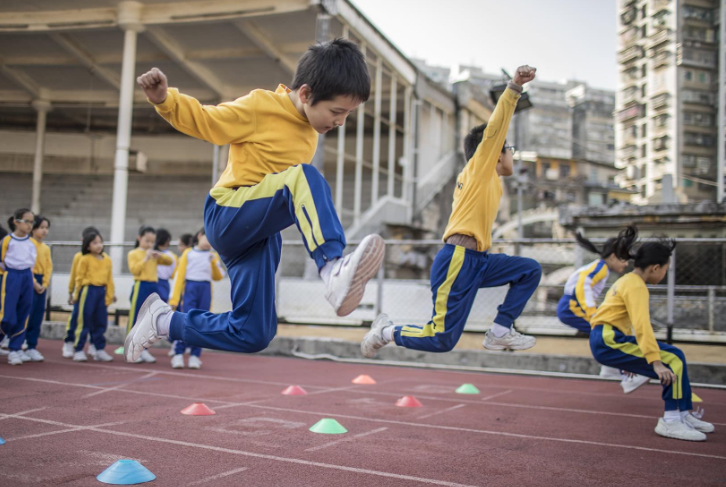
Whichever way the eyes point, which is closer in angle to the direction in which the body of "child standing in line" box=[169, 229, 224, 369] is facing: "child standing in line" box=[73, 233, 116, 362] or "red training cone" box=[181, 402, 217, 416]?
the red training cone

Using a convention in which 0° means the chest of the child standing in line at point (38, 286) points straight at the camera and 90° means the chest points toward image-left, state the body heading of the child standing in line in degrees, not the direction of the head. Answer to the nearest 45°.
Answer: approximately 315°

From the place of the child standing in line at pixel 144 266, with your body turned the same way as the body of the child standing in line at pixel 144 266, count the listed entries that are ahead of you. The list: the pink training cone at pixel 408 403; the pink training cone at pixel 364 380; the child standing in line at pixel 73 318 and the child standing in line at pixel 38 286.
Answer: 2

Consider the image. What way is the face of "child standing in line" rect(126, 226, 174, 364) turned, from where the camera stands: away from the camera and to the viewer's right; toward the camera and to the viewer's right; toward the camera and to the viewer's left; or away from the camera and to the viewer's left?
toward the camera and to the viewer's right

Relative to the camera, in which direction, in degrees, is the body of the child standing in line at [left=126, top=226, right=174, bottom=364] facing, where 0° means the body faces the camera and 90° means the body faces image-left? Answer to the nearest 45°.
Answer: approximately 315°

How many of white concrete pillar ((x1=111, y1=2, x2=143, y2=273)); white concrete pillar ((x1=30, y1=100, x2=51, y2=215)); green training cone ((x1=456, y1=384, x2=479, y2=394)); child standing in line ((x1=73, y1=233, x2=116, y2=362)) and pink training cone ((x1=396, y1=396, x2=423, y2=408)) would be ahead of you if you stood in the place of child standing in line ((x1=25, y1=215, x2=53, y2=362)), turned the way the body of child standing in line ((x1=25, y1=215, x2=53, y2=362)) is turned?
3

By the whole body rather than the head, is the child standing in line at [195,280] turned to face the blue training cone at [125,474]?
yes

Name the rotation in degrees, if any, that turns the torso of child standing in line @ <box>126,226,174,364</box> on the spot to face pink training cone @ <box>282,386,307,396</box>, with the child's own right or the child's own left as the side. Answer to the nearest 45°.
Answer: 0° — they already face it

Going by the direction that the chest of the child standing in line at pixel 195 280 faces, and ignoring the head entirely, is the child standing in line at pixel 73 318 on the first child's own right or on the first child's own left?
on the first child's own right

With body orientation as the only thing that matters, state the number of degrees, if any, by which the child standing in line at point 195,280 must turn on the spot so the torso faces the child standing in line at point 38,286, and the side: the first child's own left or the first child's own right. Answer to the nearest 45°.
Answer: approximately 90° to the first child's own right

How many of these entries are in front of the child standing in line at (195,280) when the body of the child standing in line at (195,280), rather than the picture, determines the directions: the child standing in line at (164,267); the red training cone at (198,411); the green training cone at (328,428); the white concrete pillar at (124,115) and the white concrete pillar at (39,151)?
2
